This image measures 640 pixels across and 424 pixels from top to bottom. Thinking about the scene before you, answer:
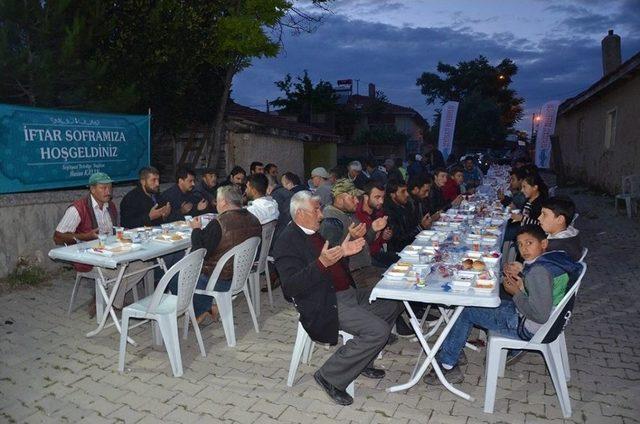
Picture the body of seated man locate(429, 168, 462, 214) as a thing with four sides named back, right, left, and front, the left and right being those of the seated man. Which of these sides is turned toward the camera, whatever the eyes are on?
right

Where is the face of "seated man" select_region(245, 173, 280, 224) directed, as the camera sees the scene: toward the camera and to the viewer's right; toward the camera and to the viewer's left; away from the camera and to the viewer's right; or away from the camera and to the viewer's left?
away from the camera and to the viewer's left

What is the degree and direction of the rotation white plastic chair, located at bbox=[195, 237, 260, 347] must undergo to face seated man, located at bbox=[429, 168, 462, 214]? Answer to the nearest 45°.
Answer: approximately 90° to its right

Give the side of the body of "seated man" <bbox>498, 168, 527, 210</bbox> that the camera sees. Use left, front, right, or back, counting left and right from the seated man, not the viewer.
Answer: left

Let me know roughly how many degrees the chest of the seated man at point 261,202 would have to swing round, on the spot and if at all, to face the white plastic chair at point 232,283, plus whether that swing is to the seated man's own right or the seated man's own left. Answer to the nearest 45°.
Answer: approximately 135° to the seated man's own left

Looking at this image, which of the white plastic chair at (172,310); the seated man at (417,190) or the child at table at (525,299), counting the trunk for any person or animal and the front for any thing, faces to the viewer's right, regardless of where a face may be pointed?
the seated man

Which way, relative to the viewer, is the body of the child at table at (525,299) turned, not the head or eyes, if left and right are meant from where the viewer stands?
facing to the left of the viewer

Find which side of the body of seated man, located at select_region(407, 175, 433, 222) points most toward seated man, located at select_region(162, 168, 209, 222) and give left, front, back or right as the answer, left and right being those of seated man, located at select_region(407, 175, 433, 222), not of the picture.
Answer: back
